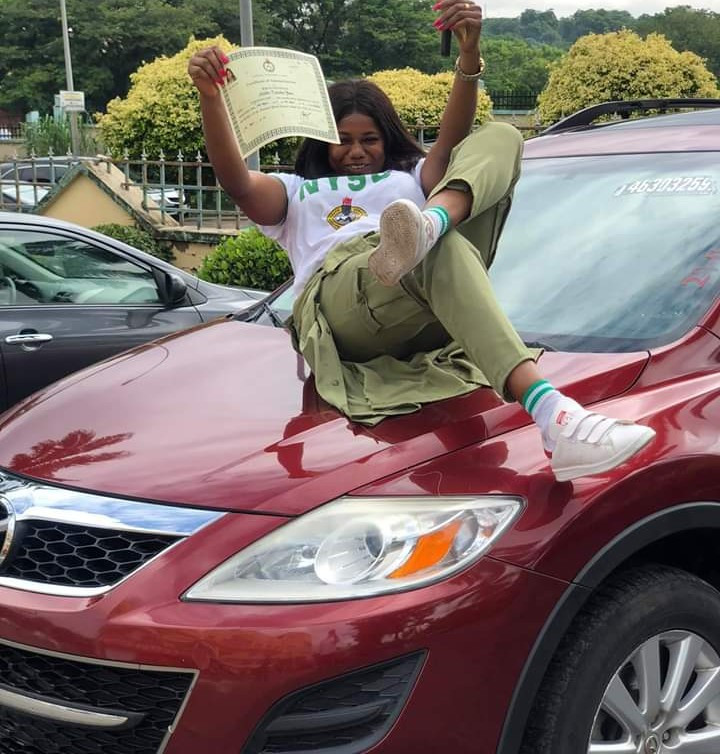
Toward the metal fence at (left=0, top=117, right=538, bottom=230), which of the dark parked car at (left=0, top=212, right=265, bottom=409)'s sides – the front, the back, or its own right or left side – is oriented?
left

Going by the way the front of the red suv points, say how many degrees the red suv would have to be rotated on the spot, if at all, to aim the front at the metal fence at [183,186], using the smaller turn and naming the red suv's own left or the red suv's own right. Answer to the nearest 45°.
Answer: approximately 135° to the red suv's own right

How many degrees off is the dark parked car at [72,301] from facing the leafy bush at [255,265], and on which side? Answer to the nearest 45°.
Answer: approximately 90° to its left

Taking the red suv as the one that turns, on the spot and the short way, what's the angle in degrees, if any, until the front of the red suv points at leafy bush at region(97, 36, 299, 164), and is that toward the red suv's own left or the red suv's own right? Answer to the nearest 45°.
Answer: approximately 135° to the red suv's own right

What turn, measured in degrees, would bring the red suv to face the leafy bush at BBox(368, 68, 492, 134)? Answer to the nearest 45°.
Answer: approximately 135° to its right

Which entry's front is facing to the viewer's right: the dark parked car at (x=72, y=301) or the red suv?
the dark parked car

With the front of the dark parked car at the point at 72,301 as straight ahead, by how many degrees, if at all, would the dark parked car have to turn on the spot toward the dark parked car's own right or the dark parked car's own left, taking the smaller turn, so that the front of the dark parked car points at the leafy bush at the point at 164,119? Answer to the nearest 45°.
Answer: approximately 90° to the dark parked car's own left

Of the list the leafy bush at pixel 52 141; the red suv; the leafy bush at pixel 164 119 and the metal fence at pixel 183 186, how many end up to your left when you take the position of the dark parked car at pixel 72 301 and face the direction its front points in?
3

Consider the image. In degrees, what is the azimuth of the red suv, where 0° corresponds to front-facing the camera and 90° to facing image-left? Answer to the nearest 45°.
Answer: approximately 45°

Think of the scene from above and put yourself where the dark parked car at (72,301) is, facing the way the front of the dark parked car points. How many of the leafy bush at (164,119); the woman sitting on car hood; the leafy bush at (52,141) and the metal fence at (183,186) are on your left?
3

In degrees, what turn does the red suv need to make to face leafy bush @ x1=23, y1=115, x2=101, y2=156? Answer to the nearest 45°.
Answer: approximately 135° to its right

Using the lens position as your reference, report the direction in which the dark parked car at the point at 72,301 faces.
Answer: facing to the right of the viewer

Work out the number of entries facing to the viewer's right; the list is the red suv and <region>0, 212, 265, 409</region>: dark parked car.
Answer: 1
